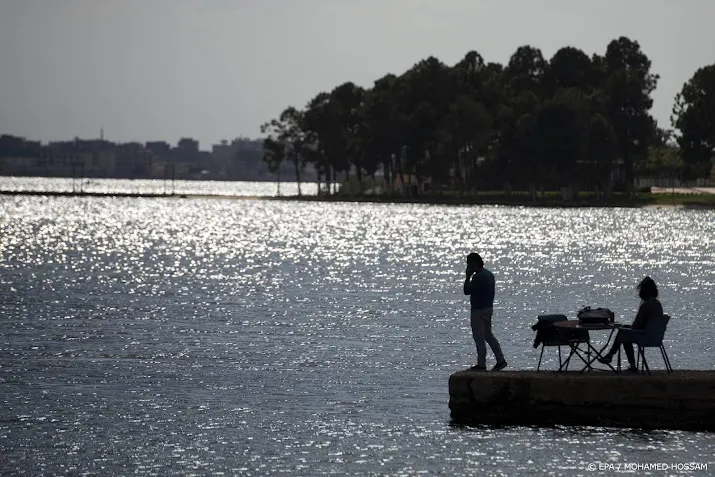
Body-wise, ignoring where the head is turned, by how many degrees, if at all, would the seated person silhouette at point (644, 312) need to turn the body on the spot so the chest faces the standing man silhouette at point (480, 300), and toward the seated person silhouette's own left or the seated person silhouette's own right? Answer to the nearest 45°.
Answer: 0° — they already face them

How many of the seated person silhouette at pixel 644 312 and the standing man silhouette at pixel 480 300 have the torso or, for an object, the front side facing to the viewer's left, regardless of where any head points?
2

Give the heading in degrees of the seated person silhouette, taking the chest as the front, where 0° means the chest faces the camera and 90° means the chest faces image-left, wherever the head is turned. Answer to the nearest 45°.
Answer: approximately 90°

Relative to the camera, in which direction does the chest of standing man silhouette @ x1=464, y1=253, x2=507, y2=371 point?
to the viewer's left

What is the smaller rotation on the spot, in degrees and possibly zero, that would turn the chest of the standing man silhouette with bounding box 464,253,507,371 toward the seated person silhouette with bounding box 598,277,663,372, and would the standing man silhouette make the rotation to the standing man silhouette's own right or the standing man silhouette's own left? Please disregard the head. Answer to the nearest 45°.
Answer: approximately 180°
